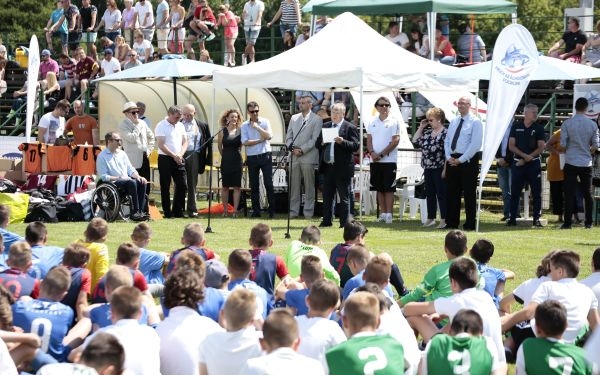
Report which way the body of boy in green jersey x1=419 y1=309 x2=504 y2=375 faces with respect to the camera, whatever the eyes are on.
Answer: away from the camera

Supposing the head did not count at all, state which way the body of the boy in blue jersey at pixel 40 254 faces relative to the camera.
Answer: away from the camera

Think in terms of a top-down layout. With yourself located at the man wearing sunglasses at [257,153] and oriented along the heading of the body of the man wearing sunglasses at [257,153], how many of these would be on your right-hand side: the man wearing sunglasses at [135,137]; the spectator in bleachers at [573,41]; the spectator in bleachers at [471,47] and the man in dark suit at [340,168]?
1

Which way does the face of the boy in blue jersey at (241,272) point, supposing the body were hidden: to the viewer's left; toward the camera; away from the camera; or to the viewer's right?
away from the camera

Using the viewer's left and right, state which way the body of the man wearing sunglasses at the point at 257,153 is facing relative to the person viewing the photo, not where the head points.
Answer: facing the viewer

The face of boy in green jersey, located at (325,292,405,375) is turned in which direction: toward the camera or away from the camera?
away from the camera

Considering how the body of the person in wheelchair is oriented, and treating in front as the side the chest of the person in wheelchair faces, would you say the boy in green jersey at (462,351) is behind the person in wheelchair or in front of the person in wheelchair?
in front

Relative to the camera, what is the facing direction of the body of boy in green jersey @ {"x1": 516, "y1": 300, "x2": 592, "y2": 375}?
away from the camera

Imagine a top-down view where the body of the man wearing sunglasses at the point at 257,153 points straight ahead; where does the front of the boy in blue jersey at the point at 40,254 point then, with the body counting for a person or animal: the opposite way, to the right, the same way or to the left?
the opposite way

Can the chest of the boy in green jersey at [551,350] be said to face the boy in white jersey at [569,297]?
yes

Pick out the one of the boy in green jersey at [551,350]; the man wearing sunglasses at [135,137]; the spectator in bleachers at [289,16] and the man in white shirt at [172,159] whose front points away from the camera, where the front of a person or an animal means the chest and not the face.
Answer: the boy in green jersey

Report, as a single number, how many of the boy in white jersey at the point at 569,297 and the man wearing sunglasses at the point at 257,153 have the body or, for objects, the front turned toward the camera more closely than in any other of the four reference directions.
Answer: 1

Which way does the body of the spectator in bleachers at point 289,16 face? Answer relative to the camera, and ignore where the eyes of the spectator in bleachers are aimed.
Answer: toward the camera
